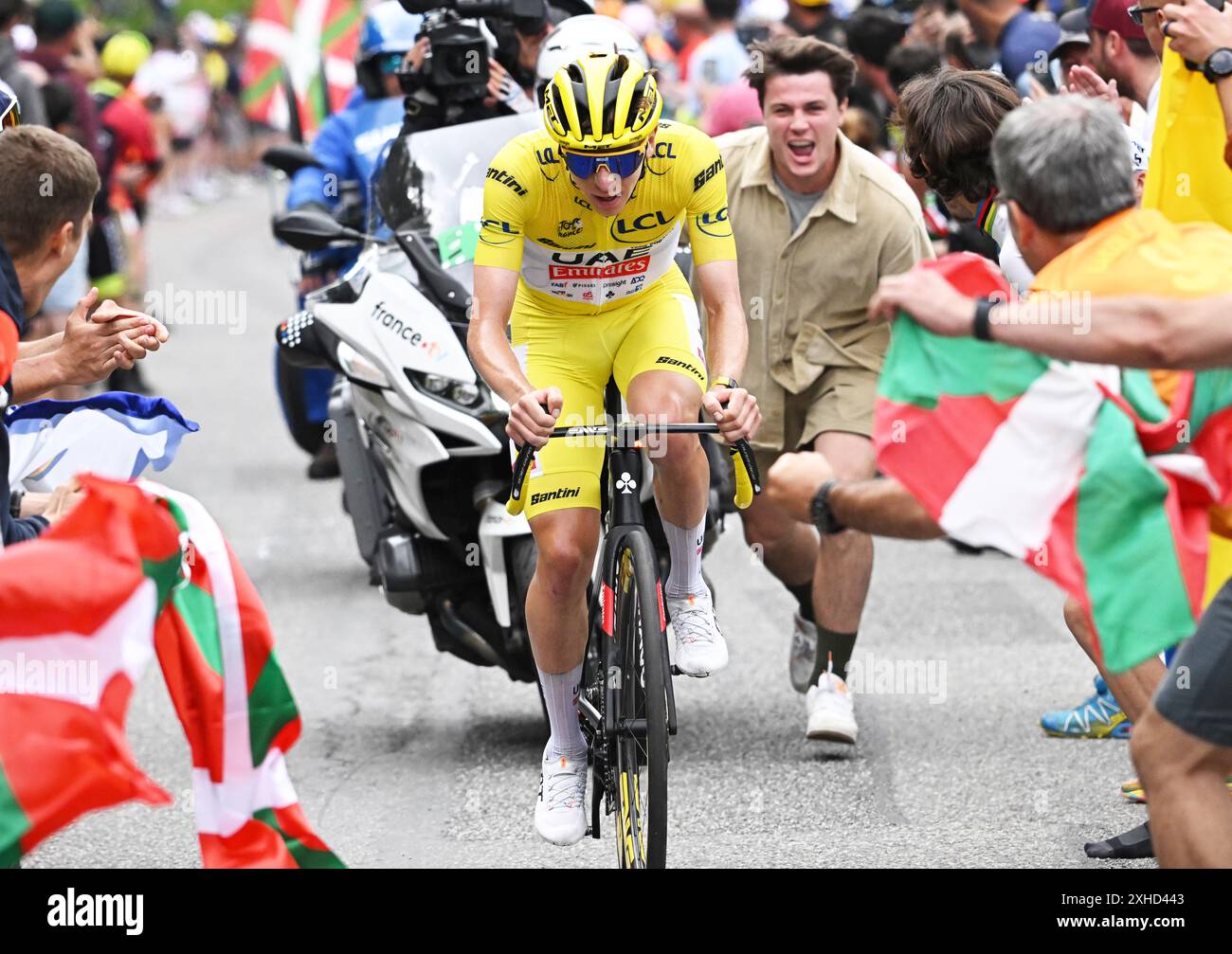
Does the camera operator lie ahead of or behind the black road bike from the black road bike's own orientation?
behind

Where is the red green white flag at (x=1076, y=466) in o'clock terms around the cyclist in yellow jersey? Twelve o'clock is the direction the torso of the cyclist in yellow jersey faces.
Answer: The red green white flag is roughly at 11 o'clock from the cyclist in yellow jersey.

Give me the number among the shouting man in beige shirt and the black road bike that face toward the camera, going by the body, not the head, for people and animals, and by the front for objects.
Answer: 2

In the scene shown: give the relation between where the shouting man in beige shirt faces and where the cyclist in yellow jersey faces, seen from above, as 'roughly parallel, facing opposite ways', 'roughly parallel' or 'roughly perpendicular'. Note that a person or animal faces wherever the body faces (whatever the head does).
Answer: roughly parallel

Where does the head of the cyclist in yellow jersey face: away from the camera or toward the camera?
toward the camera

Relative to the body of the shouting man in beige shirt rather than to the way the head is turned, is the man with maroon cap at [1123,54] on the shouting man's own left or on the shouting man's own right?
on the shouting man's own left

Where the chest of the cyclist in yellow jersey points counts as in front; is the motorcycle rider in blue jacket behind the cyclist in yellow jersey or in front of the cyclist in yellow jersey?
behind

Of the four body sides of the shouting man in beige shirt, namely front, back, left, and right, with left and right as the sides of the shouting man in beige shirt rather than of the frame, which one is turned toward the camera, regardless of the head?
front

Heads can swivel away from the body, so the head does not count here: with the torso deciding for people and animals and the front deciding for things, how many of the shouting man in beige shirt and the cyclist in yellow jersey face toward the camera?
2

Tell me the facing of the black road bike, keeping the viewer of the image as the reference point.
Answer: facing the viewer

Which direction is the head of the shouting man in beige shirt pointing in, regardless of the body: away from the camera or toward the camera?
toward the camera

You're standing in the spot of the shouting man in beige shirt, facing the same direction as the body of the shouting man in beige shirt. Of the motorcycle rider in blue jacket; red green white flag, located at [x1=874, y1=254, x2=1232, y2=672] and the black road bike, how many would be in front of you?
2

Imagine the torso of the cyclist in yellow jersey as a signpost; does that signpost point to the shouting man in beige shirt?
no

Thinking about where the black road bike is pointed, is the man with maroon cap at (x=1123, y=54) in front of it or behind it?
behind

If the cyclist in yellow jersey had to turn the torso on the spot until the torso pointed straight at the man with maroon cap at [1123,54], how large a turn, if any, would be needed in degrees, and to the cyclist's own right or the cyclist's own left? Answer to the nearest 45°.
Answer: approximately 135° to the cyclist's own left

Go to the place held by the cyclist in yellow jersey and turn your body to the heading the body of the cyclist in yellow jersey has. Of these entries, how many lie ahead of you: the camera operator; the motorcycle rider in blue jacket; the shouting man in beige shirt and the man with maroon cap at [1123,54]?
0
